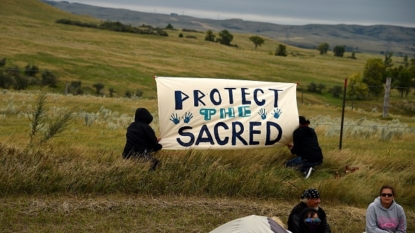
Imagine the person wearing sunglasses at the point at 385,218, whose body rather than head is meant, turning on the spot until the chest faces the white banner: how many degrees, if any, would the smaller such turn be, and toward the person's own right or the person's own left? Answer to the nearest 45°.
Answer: approximately 135° to the person's own right

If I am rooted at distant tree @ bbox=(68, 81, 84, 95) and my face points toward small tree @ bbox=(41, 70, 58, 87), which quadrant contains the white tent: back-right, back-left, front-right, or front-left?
back-left

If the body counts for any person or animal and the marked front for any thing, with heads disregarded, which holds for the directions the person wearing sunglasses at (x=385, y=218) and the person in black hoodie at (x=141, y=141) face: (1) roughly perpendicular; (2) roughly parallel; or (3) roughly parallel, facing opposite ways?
roughly parallel, facing opposite ways

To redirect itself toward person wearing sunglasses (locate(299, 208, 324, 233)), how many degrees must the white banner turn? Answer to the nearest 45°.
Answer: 0° — it already faces them

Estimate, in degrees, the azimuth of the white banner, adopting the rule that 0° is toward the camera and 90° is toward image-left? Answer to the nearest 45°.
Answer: approximately 0°

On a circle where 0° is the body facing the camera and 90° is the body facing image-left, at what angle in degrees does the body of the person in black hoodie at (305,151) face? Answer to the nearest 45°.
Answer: approximately 135°

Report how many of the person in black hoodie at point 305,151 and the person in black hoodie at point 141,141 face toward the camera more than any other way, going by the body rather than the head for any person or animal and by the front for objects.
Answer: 0

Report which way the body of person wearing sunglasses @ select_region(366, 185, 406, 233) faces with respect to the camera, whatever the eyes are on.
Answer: toward the camera

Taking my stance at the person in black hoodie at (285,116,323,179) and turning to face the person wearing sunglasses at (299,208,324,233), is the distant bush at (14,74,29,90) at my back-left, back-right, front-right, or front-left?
back-right

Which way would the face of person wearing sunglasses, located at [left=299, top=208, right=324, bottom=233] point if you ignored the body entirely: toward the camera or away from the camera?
toward the camera

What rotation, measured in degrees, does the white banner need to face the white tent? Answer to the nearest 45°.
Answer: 0° — it already faces it

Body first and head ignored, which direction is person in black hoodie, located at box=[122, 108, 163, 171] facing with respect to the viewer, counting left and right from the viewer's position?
facing away from the viewer and to the right of the viewer

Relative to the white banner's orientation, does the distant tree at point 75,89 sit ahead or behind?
behind

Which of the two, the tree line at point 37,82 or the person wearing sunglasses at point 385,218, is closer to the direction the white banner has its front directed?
the person wearing sunglasses
